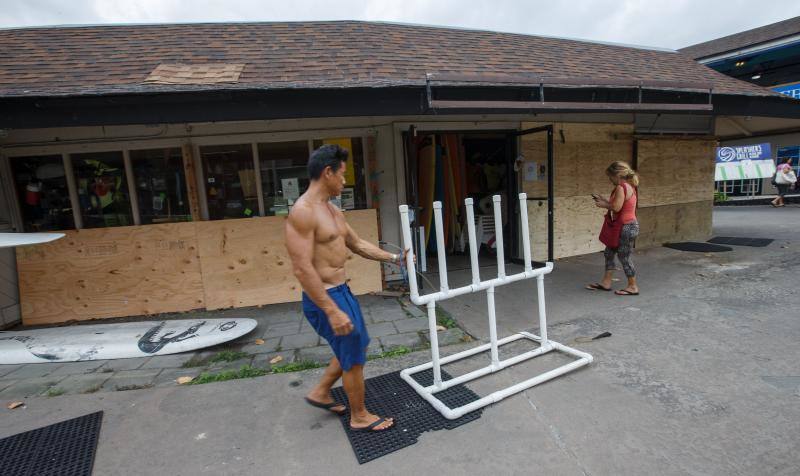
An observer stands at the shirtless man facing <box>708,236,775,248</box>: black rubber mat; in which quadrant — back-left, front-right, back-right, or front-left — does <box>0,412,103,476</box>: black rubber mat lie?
back-left

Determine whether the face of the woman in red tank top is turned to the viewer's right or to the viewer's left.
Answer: to the viewer's left

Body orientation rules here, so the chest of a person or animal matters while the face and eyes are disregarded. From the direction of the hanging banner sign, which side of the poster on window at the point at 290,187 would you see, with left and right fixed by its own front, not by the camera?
left

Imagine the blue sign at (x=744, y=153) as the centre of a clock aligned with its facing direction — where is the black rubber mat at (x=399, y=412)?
The black rubber mat is roughly at 12 o'clock from the blue sign.

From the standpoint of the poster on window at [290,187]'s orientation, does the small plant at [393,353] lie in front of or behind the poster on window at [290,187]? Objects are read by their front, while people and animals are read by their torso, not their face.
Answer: in front

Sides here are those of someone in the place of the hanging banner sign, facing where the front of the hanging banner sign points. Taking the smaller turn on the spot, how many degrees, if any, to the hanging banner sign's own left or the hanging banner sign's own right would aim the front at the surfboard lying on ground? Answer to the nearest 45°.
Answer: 0° — it already faces it

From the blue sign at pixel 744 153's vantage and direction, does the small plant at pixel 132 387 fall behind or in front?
in front

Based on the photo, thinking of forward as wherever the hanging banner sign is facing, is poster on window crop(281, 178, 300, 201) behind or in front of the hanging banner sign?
in front

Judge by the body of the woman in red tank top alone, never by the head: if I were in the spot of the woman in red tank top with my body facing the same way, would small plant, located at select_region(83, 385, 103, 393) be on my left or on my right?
on my left

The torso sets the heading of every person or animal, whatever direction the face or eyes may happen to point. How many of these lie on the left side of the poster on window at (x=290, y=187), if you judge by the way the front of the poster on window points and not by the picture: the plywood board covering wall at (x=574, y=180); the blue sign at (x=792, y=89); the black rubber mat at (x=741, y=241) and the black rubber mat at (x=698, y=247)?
4

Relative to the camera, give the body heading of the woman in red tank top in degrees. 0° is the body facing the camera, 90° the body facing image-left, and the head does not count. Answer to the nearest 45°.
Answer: approximately 90°

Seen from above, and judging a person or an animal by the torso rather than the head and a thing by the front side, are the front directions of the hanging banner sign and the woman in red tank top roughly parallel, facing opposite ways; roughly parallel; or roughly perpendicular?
roughly perpendicular

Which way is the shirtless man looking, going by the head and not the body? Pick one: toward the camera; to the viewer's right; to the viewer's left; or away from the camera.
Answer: to the viewer's right

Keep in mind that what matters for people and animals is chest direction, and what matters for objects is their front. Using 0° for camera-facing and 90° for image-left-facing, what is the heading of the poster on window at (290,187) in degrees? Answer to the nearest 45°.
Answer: approximately 0°
